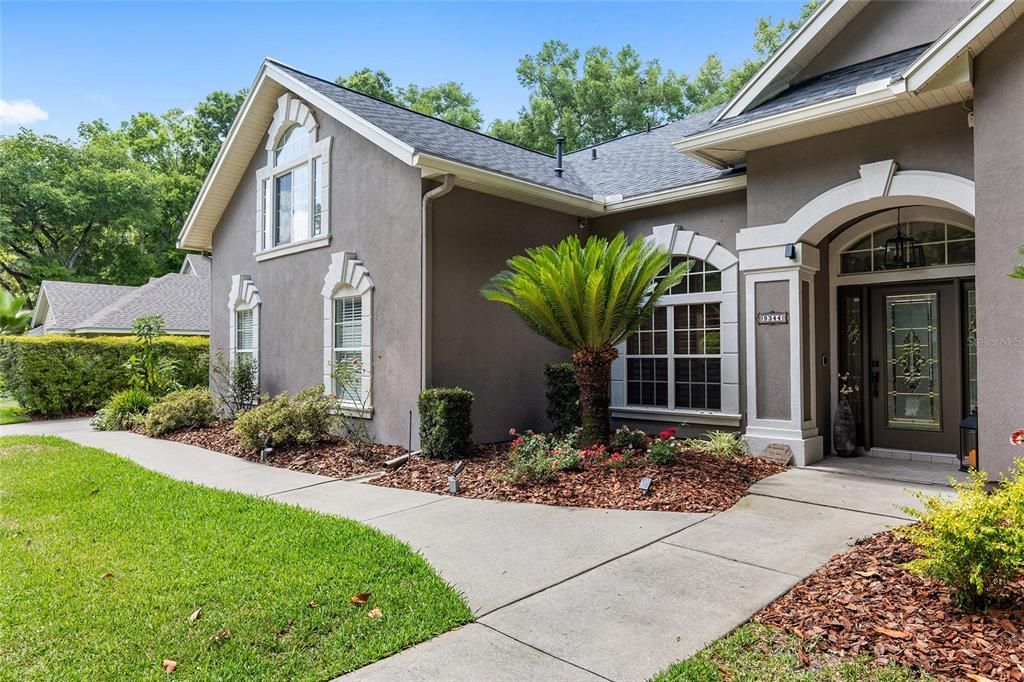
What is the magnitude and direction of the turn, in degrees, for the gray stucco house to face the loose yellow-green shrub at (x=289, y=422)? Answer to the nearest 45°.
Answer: approximately 45° to its right

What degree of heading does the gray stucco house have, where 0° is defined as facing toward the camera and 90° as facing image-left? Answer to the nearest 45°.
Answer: approximately 45°

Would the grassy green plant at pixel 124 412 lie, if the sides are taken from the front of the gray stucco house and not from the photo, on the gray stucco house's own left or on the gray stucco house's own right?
on the gray stucco house's own right

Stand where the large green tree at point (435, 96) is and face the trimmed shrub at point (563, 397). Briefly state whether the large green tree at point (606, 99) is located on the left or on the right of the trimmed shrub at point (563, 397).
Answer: left

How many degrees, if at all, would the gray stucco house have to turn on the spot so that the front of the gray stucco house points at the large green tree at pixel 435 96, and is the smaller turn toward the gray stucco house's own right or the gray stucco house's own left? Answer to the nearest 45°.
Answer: approximately 90° to the gray stucco house's own right
